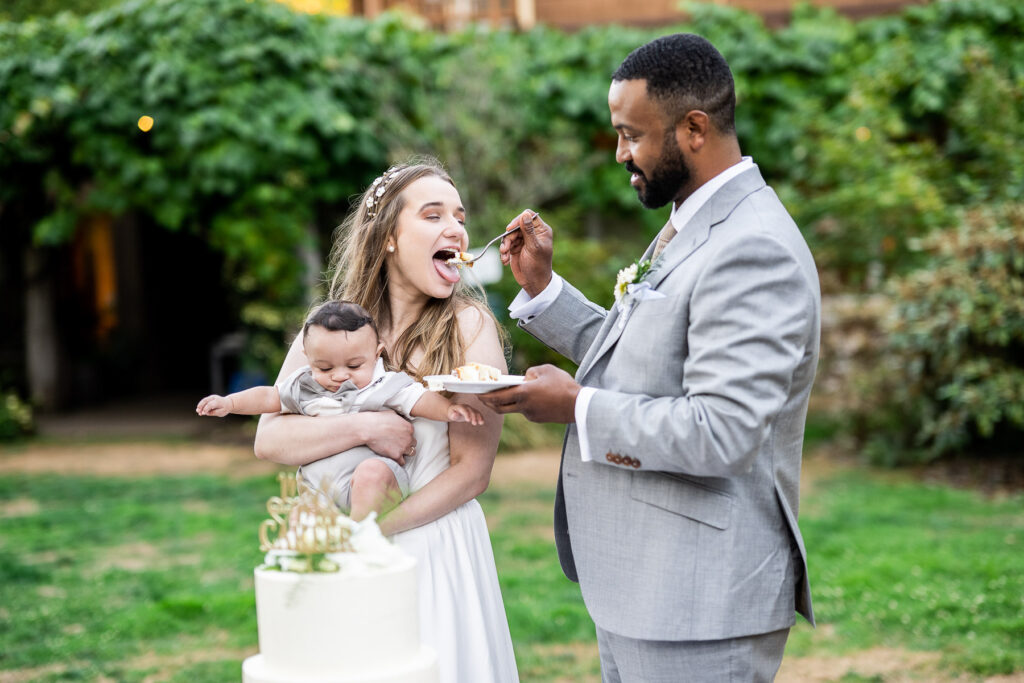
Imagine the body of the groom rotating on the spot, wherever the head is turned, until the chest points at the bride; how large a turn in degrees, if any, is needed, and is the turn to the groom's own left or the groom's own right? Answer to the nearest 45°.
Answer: approximately 45° to the groom's own right

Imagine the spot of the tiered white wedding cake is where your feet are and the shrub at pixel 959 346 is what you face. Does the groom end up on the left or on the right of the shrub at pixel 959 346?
right

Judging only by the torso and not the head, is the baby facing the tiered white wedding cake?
yes

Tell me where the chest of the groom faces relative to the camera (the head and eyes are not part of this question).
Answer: to the viewer's left

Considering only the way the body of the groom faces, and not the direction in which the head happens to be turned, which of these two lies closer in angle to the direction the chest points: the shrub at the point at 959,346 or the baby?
the baby

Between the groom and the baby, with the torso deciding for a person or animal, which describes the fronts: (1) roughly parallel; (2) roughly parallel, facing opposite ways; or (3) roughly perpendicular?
roughly perpendicular

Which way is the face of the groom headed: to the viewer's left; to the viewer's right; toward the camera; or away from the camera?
to the viewer's left

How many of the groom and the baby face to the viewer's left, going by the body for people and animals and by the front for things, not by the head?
1

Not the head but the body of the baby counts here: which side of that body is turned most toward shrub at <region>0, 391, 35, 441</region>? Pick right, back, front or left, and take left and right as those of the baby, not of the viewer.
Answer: back
